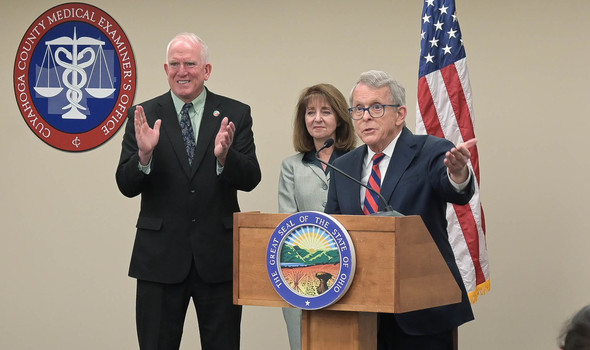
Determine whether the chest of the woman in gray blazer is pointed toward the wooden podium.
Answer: yes

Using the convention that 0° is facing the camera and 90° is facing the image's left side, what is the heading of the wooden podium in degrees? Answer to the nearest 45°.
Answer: approximately 45°

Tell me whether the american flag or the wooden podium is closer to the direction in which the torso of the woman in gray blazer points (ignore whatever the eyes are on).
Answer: the wooden podium

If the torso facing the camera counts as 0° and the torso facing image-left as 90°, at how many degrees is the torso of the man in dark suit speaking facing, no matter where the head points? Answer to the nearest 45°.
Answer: approximately 45°

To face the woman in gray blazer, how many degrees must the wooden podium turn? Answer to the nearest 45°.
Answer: approximately 135° to its right

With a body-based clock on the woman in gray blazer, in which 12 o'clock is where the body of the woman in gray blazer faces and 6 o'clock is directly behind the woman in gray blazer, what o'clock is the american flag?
The american flag is roughly at 9 o'clock from the woman in gray blazer.

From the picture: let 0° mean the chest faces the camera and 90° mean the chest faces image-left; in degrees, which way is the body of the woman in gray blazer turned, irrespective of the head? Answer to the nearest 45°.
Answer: approximately 0°

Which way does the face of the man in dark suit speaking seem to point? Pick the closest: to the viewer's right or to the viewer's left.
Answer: to the viewer's left
